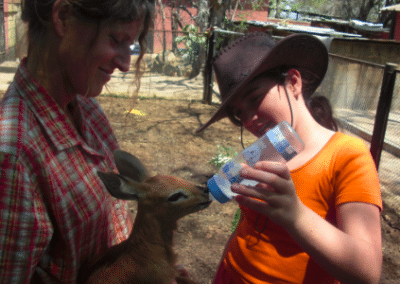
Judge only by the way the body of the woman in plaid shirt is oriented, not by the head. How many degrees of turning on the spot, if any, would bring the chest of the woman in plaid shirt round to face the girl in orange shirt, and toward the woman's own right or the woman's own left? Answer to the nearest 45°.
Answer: approximately 45° to the woman's own left

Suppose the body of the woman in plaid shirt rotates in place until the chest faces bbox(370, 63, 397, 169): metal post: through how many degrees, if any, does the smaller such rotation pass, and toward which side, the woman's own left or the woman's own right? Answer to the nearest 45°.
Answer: approximately 90° to the woman's own left

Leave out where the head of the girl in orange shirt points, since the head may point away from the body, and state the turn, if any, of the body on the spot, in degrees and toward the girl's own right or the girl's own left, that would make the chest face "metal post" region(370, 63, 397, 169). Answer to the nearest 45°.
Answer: approximately 135° to the girl's own right

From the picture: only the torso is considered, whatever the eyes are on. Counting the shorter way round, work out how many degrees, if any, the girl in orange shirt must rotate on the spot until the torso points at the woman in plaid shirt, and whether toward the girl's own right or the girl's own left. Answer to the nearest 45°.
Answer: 0° — they already face them

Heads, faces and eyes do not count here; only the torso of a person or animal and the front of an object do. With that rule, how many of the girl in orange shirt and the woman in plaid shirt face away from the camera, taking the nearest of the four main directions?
0

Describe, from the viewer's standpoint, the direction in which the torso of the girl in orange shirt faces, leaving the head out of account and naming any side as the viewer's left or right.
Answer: facing the viewer and to the left of the viewer

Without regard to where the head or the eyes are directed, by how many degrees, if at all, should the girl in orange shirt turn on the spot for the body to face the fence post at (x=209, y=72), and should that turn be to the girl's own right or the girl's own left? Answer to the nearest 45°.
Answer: approximately 135° to the girl's own right

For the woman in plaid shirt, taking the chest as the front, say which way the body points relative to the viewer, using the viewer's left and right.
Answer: facing the viewer and to the right of the viewer

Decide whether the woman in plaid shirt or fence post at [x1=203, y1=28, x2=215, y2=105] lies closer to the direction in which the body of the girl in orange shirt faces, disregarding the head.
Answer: the woman in plaid shirt

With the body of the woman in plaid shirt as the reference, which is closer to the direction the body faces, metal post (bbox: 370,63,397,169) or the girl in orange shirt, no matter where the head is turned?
the girl in orange shirt

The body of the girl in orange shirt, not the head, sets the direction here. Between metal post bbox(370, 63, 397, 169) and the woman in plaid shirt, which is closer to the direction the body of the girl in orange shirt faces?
the woman in plaid shirt

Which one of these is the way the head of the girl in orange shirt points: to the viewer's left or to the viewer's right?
to the viewer's left

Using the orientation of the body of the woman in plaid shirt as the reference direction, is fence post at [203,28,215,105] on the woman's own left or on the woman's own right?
on the woman's own left
